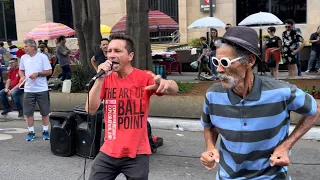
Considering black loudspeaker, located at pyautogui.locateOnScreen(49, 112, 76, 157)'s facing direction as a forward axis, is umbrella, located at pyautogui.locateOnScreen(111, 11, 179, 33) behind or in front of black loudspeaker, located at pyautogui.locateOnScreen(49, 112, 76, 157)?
behind

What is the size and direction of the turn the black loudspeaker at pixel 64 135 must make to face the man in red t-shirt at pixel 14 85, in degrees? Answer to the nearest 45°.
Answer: approximately 135° to its right

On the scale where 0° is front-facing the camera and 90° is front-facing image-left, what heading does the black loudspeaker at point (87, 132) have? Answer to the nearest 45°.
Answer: approximately 45°

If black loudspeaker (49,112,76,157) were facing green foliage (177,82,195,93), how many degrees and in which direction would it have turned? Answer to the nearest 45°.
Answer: approximately 180°

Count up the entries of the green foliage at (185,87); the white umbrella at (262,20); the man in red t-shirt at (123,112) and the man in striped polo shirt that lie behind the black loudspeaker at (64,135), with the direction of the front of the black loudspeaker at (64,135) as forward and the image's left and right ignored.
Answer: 2

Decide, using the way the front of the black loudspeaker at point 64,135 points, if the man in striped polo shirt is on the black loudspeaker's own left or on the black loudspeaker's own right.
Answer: on the black loudspeaker's own left

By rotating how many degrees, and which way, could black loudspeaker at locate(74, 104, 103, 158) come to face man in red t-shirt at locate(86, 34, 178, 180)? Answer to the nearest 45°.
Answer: approximately 45° to its left

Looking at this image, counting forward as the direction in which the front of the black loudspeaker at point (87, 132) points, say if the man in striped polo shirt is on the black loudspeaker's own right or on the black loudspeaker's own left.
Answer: on the black loudspeaker's own left

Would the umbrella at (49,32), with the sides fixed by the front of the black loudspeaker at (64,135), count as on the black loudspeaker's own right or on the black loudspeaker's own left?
on the black loudspeaker's own right
